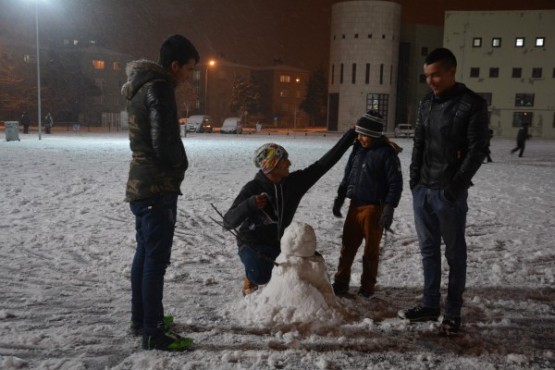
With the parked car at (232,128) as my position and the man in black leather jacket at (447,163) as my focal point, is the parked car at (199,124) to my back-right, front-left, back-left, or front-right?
back-right

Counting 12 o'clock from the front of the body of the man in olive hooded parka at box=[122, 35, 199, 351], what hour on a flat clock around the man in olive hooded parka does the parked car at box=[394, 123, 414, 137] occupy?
The parked car is roughly at 10 o'clock from the man in olive hooded parka.

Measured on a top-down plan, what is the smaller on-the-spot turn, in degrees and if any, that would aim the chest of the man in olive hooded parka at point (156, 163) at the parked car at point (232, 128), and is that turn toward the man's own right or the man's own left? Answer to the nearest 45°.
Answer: approximately 90° to the man's own left

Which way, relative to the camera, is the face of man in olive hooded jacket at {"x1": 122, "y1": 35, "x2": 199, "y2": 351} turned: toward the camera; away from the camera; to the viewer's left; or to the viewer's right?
to the viewer's right

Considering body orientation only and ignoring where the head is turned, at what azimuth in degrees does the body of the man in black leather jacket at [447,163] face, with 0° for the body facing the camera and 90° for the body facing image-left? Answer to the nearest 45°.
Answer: approximately 45°

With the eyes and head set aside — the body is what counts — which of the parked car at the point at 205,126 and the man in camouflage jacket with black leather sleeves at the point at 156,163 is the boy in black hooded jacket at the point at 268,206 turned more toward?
the man in camouflage jacket with black leather sleeves

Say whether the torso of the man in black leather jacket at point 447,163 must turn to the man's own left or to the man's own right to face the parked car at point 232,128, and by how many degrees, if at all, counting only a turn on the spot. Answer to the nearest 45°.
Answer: approximately 90° to the man's own right

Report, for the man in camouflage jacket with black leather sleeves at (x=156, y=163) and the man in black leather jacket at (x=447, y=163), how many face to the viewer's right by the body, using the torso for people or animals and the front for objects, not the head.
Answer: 1

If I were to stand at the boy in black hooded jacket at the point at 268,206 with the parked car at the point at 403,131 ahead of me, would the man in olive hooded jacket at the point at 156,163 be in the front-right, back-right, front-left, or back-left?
back-left

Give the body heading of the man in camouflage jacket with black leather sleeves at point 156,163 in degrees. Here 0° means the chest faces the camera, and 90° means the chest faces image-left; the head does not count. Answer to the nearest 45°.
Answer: approximately 270°
